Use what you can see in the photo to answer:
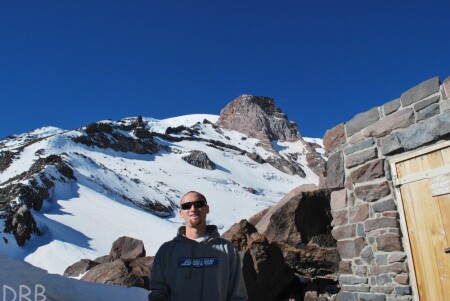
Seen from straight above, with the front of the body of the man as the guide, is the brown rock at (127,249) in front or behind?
behind

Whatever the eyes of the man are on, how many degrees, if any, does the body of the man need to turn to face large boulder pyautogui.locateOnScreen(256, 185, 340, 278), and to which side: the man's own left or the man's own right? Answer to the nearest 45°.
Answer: approximately 180°

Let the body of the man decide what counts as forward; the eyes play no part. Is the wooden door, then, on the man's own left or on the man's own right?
on the man's own left

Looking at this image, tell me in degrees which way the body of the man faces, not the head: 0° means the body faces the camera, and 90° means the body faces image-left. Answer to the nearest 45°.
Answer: approximately 0°

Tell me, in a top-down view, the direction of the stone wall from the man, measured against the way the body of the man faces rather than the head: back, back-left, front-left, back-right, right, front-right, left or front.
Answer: back-left

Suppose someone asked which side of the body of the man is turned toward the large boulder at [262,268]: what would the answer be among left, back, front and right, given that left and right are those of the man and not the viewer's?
back
